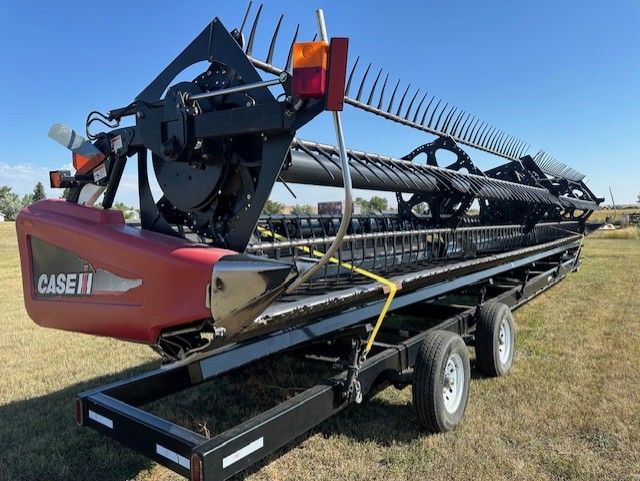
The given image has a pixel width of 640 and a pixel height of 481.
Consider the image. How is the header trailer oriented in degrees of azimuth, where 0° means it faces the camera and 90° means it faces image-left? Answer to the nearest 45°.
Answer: approximately 225°

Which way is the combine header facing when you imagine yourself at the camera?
facing the viewer and to the right of the viewer

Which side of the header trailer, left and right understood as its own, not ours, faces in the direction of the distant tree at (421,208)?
front

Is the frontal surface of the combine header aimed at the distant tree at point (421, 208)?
no
